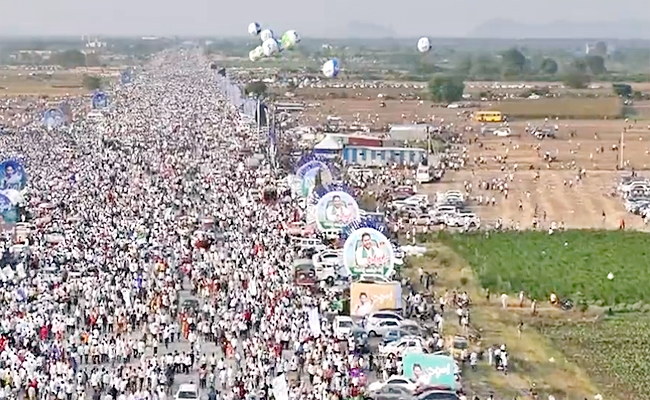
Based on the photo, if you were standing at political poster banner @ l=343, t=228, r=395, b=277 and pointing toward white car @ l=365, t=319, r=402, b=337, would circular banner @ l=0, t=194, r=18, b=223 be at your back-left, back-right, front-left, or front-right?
back-right

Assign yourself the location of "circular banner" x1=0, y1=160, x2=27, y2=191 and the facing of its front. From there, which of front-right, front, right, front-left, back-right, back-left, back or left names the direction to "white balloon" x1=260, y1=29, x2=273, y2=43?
back-left

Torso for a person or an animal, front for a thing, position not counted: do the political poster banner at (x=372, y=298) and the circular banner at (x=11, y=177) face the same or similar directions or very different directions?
same or similar directions

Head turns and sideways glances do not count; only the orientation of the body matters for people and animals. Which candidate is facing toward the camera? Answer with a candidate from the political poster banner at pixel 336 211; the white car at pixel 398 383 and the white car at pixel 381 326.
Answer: the political poster banner

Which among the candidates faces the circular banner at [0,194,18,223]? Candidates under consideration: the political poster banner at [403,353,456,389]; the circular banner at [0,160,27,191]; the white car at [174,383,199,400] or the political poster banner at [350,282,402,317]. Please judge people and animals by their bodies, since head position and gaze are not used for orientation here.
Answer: the circular banner at [0,160,27,191]

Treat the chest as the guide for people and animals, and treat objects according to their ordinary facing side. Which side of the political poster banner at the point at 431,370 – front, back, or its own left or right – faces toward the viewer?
front

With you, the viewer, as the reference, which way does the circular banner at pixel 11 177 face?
facing the viewer

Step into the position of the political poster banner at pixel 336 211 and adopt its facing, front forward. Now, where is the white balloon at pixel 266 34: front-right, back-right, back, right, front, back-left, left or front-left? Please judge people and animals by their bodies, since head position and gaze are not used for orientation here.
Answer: back

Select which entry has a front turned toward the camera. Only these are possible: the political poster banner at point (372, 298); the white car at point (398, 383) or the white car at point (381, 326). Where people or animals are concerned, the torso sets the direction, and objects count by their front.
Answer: the political poster banner

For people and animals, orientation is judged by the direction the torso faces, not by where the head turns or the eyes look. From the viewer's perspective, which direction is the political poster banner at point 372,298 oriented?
toward the camera

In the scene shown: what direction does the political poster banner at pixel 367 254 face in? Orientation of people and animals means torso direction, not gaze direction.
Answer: toward the camera

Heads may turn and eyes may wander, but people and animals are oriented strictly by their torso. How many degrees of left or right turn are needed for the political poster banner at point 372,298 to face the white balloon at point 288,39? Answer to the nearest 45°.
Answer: approximately 180°

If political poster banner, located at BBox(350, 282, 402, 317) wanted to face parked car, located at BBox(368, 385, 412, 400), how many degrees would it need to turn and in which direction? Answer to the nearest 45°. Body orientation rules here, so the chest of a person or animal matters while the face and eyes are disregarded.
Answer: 0° — it already faces it
